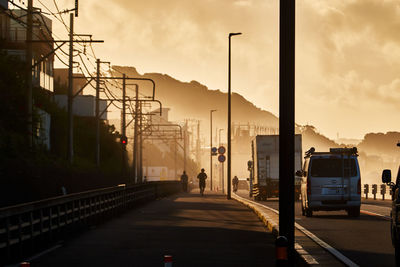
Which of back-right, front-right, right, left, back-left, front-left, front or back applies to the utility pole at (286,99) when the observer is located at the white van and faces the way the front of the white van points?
back

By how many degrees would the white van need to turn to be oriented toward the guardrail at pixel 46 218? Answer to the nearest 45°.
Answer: approximately 135° to its left

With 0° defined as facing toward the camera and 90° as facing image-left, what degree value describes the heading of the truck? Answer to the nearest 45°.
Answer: approximately 180°

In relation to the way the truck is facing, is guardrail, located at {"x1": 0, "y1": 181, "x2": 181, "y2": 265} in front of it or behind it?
behind

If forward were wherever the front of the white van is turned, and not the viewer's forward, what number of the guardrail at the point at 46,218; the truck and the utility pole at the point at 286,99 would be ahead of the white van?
1

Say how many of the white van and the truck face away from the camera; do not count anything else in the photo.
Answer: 2

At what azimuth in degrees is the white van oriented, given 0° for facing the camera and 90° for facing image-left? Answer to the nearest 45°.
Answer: approximately 180°

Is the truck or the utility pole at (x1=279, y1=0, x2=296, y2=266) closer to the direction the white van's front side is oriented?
the truck

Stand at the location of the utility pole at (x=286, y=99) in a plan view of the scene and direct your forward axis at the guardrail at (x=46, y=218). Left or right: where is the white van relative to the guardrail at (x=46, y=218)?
right

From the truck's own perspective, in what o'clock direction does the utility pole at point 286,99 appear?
The utility pole is roughly at 6 o'clock from the truck.
